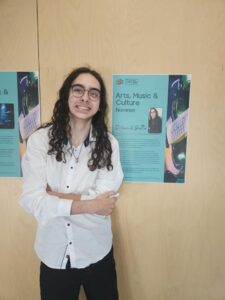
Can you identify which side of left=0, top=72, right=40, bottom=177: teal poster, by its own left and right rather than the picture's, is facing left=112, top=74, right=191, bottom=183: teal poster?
left

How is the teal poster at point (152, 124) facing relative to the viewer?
toward the camera

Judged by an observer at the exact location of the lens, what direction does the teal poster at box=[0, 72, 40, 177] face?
facing the viewer

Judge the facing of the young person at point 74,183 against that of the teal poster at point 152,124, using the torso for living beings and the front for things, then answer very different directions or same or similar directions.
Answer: same or similar directions

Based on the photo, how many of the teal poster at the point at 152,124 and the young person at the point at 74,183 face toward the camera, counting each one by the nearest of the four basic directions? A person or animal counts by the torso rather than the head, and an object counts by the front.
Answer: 2

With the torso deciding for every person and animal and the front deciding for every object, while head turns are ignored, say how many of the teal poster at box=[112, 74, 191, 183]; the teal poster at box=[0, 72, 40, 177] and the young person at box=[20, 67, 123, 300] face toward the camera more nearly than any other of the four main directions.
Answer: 3

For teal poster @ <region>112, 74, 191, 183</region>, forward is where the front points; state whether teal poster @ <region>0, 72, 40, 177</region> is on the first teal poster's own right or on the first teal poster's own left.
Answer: on the first teal poster's own right

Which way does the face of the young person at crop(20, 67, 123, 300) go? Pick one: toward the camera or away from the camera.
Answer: toward the camera
